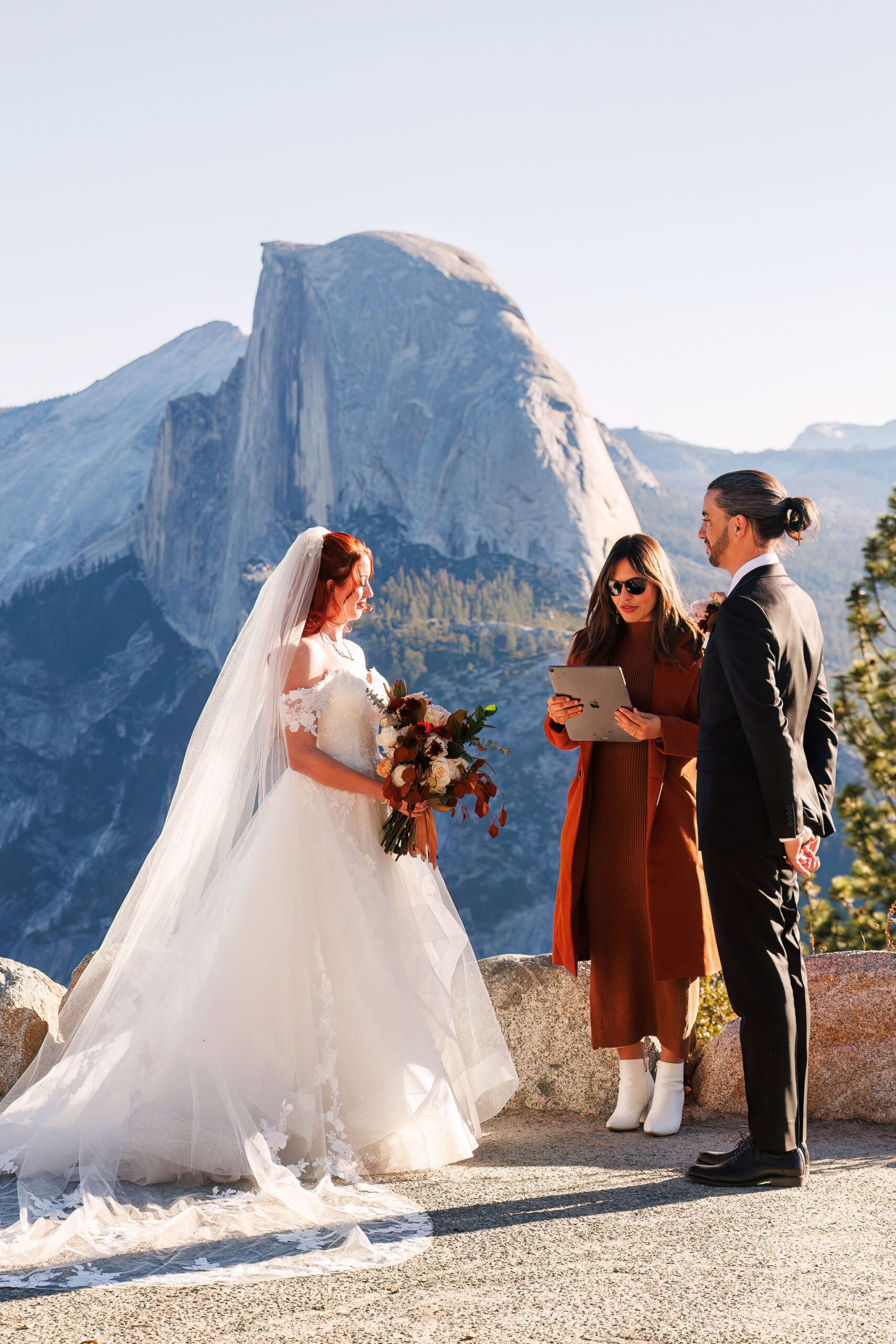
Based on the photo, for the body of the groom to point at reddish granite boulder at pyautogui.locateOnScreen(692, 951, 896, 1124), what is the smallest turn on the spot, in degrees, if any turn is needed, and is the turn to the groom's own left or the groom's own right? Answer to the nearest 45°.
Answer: approximately 90° to the groom's own right

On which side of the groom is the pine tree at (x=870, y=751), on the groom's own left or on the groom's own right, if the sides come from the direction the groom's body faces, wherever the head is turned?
on the groom's own right

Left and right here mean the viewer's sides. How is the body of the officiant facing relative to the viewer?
facing the viewer and to the left of the viewer

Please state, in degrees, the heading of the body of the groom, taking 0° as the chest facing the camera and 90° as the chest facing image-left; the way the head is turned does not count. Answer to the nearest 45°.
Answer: approximately 90°

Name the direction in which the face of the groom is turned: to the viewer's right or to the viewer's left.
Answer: to the viewer's left
